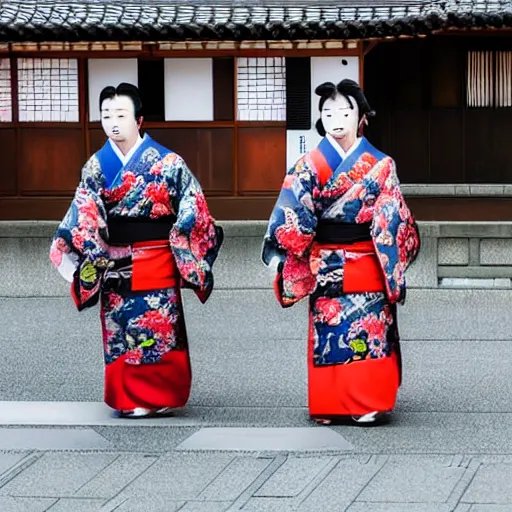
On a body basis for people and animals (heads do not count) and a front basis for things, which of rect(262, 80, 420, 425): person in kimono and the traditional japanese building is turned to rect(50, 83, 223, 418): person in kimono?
the traditional japanese building

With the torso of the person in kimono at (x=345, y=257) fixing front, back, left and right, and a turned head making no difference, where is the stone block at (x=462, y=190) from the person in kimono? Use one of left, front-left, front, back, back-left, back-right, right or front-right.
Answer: back

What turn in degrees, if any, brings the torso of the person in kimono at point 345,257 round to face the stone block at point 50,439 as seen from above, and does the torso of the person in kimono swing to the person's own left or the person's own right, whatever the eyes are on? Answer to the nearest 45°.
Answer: approximately 90° to the person's own right

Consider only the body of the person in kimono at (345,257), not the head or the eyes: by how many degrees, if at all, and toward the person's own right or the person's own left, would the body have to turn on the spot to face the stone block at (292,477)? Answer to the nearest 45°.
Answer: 0° — they already face it

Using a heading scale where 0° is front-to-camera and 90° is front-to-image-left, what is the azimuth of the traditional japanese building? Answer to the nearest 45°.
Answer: approximately 0°

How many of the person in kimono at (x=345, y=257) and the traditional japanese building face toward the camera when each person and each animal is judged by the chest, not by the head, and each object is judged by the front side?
2

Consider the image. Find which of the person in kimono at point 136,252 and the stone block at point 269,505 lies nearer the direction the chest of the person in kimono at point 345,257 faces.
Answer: the stone block
